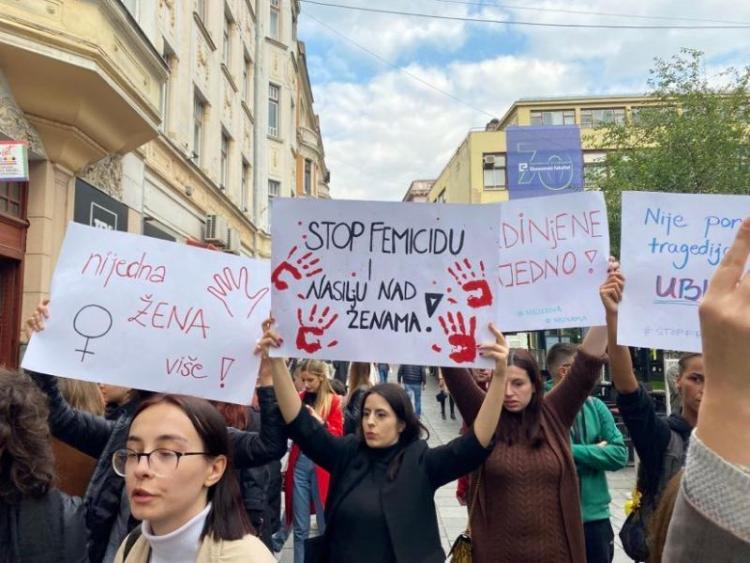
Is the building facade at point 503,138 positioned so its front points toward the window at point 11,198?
yes

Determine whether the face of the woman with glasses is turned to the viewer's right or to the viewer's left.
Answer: to the viewer's left

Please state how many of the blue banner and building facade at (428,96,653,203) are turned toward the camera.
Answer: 2

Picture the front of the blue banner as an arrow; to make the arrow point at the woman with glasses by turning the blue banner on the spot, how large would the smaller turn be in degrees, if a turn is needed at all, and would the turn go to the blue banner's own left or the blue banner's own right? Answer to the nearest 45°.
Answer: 0° — it already faces them

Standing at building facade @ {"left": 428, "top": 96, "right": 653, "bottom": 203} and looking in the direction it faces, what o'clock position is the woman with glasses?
The woman with glasses is roughly at 12 o'clock from the building facade.

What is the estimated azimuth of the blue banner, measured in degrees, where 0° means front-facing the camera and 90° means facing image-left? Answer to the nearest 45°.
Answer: approximately 0°

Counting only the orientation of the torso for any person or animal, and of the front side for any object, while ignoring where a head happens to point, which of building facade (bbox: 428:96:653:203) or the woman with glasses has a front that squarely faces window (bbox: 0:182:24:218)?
the building facade
